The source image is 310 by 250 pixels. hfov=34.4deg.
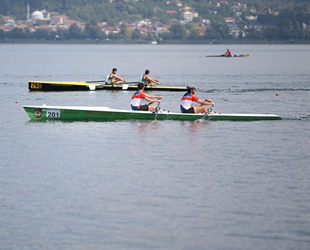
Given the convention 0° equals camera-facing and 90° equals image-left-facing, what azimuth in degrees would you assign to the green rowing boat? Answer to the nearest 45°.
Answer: approximately 90°

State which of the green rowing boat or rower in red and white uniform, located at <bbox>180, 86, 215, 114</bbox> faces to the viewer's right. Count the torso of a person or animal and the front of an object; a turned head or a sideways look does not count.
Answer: the rower in red and white uniform

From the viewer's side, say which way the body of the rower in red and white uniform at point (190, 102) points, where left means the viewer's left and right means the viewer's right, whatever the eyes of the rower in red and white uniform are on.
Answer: facing to the right of the viewer

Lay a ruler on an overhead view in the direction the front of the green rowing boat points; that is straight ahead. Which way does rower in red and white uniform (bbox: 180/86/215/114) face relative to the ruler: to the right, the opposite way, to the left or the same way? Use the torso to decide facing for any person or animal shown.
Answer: the opposite way

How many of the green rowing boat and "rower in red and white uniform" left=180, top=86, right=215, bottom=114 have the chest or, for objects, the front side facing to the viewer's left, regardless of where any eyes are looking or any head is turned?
1
